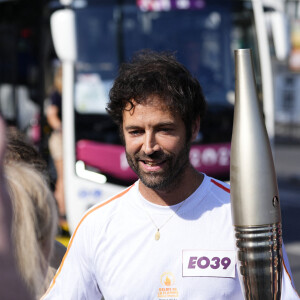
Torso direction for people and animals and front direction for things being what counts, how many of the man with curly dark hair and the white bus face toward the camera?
2

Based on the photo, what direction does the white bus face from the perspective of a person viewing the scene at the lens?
facing the viewer

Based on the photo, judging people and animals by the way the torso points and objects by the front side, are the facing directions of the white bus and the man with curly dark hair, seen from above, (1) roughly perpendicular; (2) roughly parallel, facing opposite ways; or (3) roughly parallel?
roughly parallel

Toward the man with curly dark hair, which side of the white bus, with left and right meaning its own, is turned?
front

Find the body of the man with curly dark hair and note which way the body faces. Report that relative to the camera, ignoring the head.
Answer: toward the camera

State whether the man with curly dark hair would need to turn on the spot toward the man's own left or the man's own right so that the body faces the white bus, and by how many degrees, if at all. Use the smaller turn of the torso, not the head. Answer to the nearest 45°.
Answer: approximately 180°

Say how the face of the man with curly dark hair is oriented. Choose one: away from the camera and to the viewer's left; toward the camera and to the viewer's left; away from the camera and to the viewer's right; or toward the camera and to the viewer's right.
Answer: toward the camera and to the viewer's left
